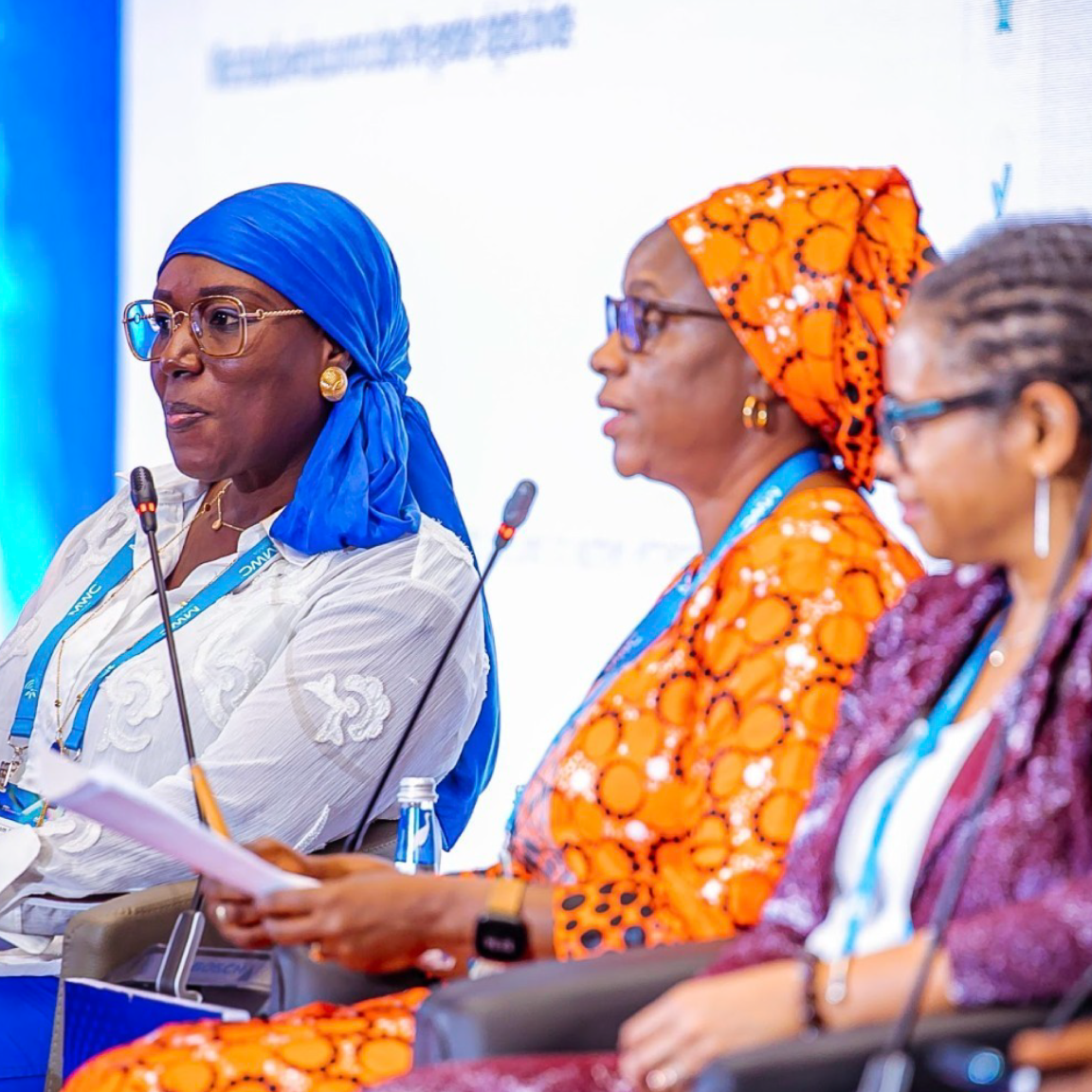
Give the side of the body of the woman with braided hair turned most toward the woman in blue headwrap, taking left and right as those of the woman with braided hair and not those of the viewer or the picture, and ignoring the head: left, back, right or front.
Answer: right

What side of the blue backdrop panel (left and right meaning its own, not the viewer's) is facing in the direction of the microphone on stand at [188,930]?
front

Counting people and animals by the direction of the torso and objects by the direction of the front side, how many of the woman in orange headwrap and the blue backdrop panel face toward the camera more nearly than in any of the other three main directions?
1

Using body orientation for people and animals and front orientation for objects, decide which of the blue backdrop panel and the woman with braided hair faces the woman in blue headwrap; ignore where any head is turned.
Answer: the blue backdrop panel

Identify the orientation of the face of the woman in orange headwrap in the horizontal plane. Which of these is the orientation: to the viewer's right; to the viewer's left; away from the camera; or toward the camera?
to the viewer's left

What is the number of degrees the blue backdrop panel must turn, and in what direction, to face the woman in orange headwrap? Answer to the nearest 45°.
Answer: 0° — it already faces them

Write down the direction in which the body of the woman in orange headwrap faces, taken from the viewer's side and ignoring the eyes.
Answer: to the viewer's left

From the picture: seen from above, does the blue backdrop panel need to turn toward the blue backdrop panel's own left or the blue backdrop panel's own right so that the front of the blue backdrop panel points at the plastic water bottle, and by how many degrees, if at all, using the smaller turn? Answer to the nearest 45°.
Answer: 0° — it already faces it

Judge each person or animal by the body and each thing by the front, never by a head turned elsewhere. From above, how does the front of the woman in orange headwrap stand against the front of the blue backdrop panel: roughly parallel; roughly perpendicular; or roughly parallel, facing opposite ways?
roughly perpendicular

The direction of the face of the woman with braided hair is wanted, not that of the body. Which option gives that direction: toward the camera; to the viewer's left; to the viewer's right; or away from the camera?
to the viewer's left
